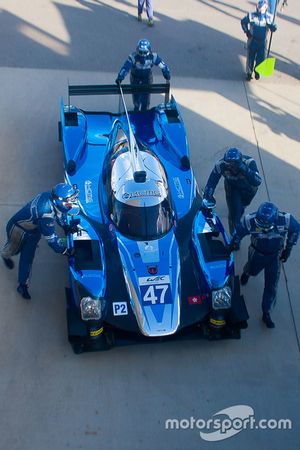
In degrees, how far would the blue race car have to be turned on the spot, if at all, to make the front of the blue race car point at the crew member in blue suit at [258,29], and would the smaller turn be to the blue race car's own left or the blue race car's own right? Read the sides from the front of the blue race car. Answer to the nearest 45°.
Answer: approximately 180°

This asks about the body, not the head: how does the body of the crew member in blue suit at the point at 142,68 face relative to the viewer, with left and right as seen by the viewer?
facing the viewer

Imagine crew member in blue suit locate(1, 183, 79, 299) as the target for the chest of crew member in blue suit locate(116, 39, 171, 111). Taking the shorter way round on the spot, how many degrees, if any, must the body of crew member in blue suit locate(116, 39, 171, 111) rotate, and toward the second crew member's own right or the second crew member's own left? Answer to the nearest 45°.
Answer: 0° — they already face them

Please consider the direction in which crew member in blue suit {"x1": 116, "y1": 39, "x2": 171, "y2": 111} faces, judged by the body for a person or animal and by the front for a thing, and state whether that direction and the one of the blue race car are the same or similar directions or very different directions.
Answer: same or similar directions

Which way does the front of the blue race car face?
toward the camera

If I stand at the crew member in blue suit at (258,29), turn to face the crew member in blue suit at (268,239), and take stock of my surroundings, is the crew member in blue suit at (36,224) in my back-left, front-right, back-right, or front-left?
front-right

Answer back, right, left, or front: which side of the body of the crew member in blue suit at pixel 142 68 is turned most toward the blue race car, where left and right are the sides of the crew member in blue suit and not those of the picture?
front

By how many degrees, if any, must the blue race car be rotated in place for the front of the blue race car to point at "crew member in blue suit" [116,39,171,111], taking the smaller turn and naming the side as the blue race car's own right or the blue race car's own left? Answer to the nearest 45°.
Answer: approximately 180°
